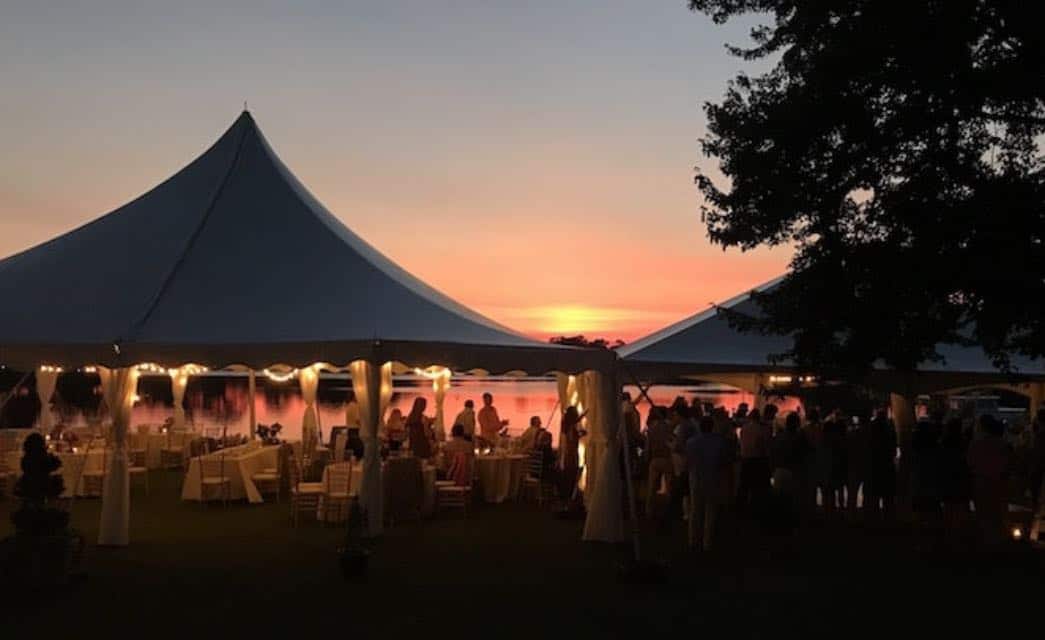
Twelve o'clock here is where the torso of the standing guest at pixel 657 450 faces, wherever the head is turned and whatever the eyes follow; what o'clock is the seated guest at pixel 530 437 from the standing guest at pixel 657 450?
the seated guest at pixel 530 437 is roughly at 11 o'clock from the standing guest at pixel 657 450.

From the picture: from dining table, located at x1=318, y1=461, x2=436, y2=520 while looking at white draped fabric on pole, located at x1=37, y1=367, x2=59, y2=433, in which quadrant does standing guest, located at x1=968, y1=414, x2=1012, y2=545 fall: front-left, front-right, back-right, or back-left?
back-right

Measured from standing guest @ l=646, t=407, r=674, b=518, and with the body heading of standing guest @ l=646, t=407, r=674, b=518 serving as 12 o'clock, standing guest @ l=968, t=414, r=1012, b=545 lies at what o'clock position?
standing guest @ l=968, t=414, r=1012, b=545 is roughly at 4 o'clock from standing guest @ l=646, t=407, r=674, b=518.

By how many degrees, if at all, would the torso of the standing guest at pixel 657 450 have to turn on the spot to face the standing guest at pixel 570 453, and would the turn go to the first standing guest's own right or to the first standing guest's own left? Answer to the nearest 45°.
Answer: approximately 45° to the first standing guest's own left

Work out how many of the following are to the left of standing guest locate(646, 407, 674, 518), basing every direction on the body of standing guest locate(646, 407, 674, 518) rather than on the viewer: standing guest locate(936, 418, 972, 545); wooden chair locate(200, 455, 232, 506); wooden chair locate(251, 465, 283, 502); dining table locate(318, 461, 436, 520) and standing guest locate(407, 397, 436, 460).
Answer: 4

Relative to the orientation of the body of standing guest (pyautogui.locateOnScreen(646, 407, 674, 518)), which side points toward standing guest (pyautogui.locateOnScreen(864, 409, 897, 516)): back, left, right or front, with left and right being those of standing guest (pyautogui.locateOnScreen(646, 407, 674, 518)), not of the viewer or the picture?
right

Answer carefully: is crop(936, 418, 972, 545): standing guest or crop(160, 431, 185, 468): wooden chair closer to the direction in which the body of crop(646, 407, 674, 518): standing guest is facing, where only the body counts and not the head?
the wooden chair

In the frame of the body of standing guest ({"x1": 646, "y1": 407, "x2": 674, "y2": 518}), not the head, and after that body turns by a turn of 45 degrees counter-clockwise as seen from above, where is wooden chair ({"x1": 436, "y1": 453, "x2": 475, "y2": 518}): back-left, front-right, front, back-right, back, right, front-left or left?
front-left

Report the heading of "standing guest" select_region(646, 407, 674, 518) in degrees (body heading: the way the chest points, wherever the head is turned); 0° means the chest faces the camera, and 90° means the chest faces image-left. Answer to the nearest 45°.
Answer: approximately 180°

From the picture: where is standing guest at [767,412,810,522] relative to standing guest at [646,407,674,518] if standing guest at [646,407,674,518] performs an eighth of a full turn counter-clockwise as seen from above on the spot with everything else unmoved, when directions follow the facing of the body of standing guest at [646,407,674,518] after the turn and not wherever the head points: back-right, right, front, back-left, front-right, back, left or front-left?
back

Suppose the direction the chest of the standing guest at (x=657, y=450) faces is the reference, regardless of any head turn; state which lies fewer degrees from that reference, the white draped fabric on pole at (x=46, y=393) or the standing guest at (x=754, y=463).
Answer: the white draped fabric on pole

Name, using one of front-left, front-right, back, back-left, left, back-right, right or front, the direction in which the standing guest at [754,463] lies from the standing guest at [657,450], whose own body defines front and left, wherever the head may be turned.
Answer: back-right

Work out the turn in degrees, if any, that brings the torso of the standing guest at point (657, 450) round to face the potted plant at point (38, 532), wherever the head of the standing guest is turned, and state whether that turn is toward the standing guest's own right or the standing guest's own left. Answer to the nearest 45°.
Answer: approximately 135° to the standing guest's own left
